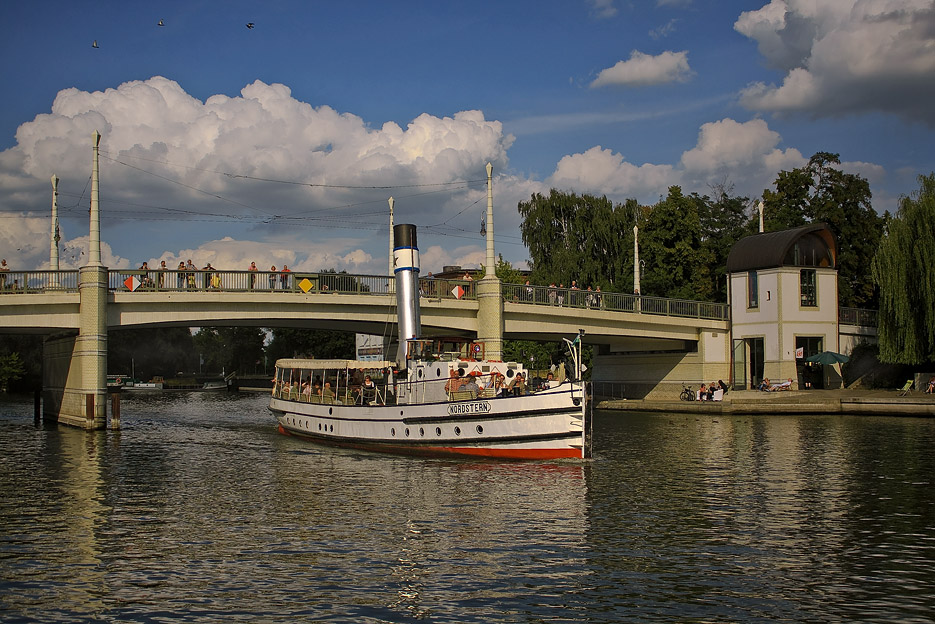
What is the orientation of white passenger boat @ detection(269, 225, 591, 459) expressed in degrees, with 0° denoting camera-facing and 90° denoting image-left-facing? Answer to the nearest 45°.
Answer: approximately 315°
